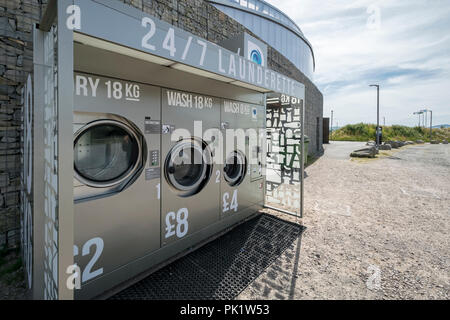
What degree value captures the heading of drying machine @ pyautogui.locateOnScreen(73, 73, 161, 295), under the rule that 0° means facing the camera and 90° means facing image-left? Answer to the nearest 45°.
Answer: approximately 315°

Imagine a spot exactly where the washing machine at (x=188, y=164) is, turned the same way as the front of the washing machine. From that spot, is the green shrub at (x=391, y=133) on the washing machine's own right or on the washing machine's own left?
on the washing machine's own left

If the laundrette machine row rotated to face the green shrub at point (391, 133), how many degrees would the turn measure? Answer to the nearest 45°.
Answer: approximately 90° to its left

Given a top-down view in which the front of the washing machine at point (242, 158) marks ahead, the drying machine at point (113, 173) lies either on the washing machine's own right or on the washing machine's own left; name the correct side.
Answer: on the washing machine's own right

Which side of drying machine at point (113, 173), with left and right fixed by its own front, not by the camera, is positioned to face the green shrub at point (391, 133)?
left

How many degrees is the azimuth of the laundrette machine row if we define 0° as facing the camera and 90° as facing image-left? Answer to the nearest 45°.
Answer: approximately 315°

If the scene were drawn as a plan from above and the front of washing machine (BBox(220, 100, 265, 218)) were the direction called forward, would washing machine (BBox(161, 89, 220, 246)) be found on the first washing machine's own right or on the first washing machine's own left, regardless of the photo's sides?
on the first washing machine's own right

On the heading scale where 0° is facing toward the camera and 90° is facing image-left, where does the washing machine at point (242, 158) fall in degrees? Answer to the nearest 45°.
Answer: approximately 315°

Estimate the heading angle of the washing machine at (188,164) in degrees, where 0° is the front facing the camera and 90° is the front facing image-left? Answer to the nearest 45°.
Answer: approximately 315°

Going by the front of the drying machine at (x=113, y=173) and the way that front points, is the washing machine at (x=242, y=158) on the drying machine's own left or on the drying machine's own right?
on the drying machine's own left
